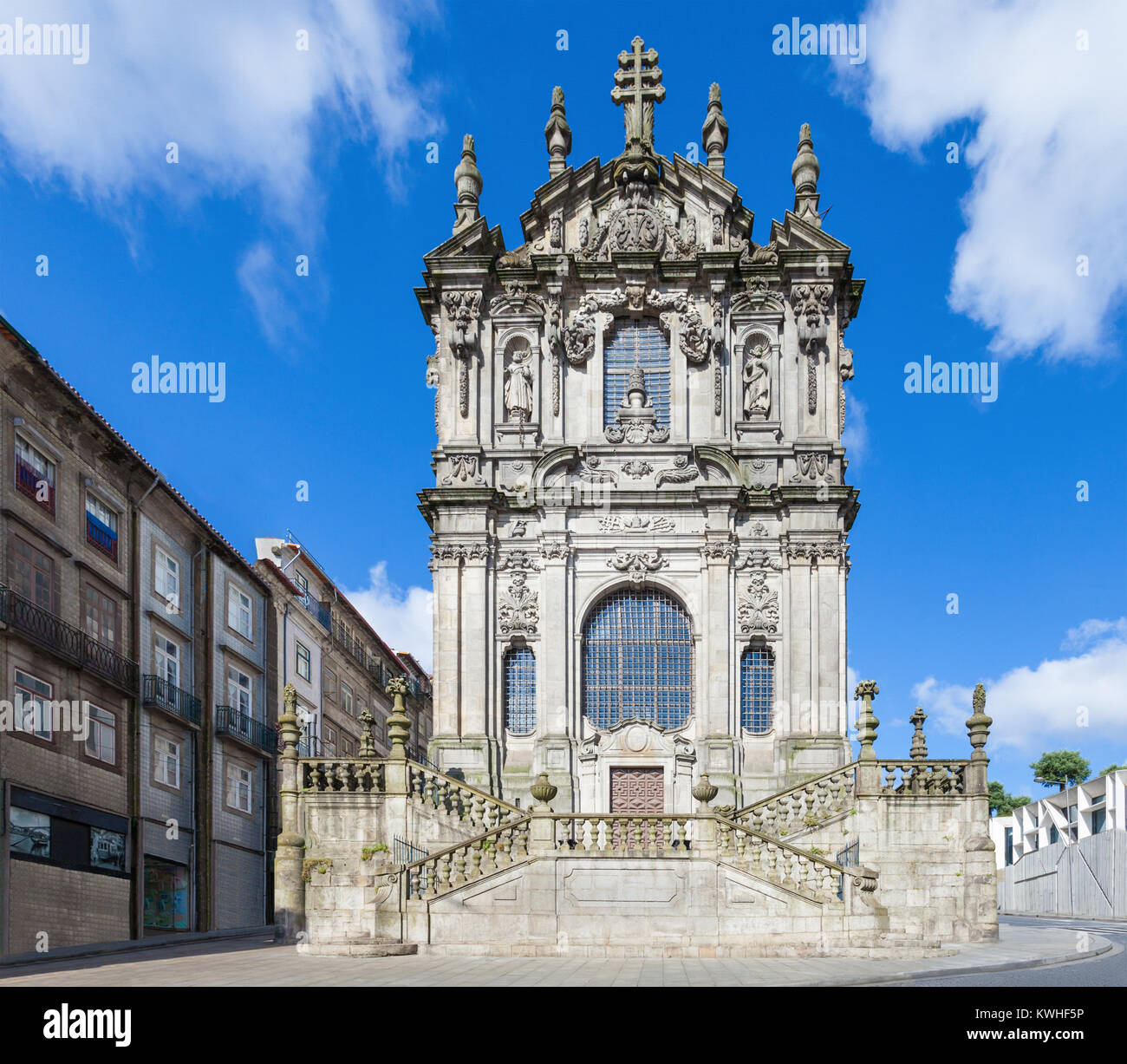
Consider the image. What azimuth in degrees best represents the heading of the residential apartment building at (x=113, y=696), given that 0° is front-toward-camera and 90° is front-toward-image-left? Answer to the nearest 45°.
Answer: approximately 315°
